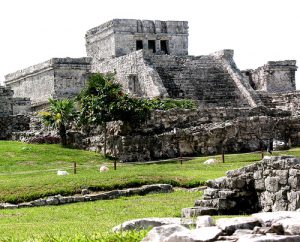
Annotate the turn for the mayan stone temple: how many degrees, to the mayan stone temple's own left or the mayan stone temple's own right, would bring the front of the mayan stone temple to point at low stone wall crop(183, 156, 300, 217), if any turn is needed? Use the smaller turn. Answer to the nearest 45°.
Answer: approximately 45° to the mayan stone temple's own right

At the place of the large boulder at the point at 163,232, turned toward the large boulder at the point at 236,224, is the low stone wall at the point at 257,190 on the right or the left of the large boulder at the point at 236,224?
left

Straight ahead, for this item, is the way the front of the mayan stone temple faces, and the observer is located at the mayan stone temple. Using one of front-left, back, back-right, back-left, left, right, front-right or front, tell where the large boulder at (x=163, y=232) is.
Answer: front-right

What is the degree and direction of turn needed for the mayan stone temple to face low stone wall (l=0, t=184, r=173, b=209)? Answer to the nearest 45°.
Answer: approximately 45° to its right

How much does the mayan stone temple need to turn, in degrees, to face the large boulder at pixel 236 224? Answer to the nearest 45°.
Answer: approximately 45° to its right

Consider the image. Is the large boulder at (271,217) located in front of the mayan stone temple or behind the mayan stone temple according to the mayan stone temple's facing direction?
in front

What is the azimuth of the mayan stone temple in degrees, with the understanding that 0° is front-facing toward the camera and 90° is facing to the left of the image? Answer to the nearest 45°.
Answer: approximately 315°

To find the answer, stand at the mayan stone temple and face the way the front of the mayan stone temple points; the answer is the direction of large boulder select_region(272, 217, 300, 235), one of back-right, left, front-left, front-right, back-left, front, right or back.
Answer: front-right
